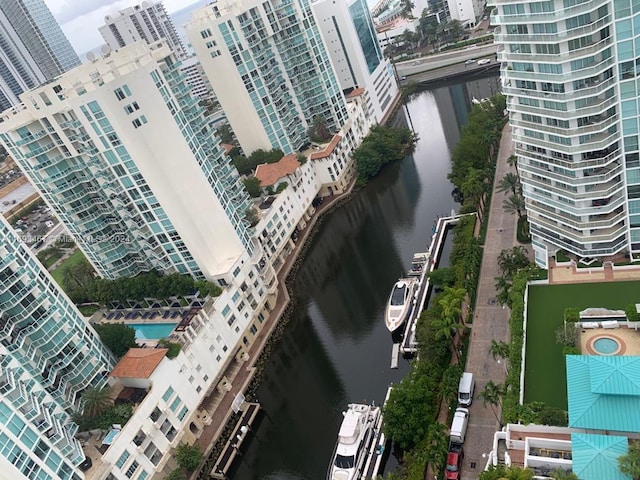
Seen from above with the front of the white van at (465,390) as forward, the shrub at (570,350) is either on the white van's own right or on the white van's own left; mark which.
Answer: on the white van's own left

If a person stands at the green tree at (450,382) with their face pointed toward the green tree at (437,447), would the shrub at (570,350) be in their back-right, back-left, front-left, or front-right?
back-left

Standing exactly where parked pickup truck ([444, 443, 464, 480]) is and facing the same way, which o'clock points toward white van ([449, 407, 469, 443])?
The white van is roughly at 7 o'clock from the parked pickup truck.

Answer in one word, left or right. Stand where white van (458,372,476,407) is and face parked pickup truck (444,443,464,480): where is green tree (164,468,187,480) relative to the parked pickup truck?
right

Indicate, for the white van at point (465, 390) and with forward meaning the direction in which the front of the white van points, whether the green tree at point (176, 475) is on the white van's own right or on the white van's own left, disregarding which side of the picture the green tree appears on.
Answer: on the white van's own right

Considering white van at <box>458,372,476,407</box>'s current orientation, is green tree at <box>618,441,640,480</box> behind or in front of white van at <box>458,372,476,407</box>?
in front

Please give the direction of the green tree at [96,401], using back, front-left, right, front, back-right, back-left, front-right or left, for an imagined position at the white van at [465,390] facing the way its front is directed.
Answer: right

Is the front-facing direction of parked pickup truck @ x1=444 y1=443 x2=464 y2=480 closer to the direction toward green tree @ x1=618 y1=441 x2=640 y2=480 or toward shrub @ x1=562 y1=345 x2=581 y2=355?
the green tree

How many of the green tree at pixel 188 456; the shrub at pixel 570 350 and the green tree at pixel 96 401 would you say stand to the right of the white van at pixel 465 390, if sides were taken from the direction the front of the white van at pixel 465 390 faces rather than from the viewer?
2

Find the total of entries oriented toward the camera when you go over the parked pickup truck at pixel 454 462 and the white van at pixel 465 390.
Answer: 2

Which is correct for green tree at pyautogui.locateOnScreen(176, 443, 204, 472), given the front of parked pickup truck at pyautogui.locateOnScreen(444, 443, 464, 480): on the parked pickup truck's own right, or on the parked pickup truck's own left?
on the parked pickup truck's own right

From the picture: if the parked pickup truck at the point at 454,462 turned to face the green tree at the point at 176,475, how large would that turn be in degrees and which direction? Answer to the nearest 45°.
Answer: approximately 90° to its right

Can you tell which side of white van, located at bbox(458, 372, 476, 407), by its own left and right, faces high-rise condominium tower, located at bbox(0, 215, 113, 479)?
right

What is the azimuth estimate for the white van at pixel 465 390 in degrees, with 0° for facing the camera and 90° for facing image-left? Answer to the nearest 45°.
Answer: approximately 0°
